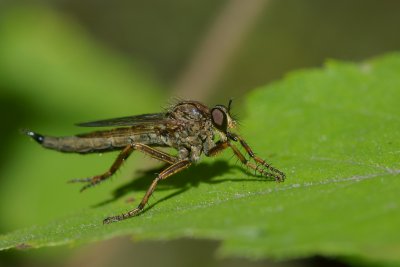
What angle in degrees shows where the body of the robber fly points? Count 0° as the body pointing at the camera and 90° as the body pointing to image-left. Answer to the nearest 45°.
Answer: approximately 270°
